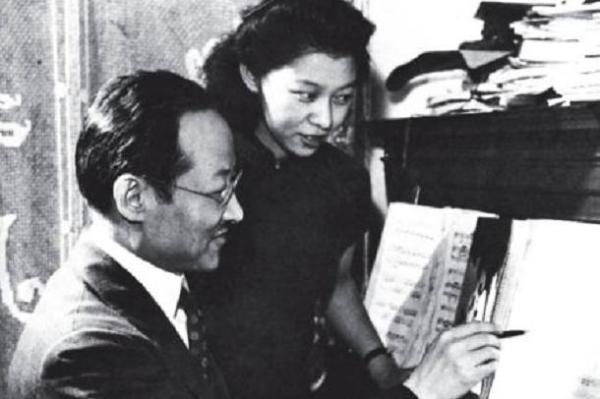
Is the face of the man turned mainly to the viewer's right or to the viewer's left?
to the viewer's right

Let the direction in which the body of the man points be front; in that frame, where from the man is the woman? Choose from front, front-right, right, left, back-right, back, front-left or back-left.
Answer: front-left

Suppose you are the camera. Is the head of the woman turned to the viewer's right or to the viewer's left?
to the viewer's right

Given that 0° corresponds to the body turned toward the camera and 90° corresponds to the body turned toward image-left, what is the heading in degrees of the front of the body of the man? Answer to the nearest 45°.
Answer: approximately 270°
